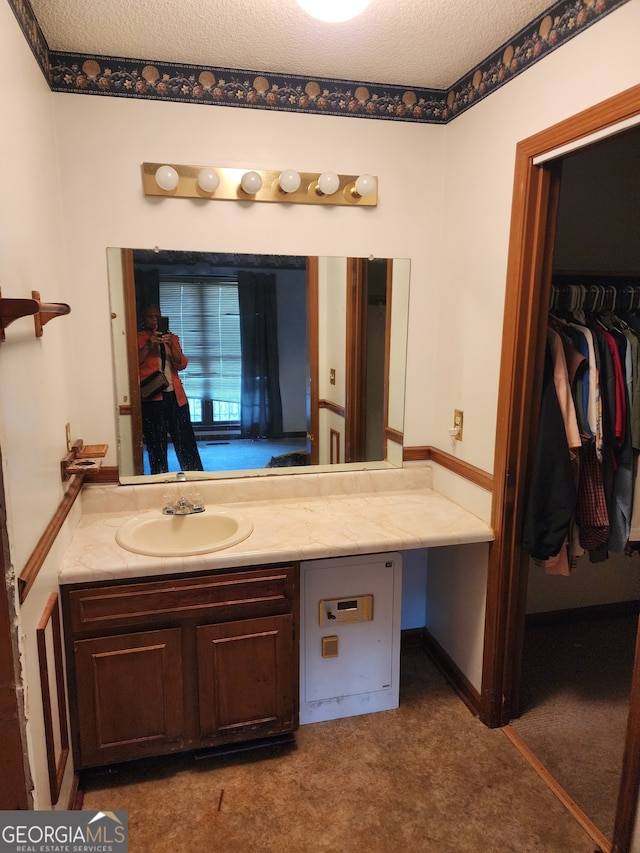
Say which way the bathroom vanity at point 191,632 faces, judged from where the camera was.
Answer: facing the viewer

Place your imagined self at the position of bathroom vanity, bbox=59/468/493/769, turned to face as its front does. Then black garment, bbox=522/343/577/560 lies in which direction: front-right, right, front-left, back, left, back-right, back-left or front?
left
